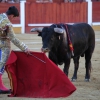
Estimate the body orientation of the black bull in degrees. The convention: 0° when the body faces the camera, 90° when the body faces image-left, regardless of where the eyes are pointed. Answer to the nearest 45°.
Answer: approximately 45°

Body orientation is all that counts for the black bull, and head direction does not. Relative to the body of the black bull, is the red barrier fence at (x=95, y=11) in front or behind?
behind
